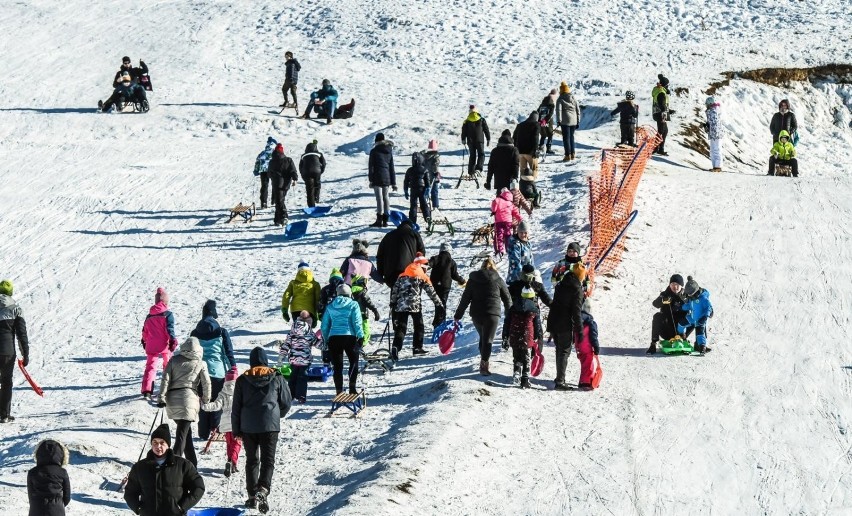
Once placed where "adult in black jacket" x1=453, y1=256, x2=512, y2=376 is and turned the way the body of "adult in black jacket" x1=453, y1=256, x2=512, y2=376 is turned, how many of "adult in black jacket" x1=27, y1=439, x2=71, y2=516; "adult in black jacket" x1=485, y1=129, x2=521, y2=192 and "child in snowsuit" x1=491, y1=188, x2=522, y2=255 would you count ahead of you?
2

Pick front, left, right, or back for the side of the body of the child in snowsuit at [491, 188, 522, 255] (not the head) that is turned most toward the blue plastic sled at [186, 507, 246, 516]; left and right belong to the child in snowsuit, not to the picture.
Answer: back

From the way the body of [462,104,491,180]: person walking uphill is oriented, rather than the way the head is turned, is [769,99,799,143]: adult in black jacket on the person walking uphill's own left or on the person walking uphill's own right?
on the person walking uphill's own right

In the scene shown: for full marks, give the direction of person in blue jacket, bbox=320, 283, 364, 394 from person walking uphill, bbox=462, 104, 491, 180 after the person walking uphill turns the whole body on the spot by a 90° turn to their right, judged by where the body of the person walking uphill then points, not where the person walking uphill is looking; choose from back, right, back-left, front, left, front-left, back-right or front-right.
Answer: right

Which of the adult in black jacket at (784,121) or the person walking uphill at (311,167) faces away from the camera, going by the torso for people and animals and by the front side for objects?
the person walking uphill

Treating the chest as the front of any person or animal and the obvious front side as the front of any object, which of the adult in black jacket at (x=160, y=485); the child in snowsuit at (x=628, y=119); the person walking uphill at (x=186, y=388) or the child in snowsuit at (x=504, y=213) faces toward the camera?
the adult in black jacket

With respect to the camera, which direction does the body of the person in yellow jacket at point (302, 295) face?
away from the camera

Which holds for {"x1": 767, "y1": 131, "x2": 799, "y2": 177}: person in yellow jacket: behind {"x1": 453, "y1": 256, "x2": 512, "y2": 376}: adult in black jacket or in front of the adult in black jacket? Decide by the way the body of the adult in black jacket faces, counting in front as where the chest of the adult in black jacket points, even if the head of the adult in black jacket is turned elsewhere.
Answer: in front

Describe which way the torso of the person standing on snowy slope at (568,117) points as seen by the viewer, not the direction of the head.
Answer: away from the camera

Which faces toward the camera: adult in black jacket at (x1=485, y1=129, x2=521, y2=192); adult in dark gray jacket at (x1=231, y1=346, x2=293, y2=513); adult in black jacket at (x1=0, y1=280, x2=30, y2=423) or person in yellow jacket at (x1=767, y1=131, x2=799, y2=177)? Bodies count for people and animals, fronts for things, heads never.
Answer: the person in yellow jacket

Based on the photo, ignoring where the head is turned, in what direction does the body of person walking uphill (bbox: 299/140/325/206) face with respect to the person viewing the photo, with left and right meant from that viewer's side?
facing away from the viewer

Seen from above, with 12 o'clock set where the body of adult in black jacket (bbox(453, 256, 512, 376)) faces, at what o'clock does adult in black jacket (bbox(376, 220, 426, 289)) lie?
adult in black jacket (bbox(376, 220, 426, 289)) is roughly at 11 o'clock from adult in black jacket (bbox(453, 256, 512, 376)).

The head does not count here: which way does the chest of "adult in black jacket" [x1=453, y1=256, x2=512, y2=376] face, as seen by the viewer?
away from the camera

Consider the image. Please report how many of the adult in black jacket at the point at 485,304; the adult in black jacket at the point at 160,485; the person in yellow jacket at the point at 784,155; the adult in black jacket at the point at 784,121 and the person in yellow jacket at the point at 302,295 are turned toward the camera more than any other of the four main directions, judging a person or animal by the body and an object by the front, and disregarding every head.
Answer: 3

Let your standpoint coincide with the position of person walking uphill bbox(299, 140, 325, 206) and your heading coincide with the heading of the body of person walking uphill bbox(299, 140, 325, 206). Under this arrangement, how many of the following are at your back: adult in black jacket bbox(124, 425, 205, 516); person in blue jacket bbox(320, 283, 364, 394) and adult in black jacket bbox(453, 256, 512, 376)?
3

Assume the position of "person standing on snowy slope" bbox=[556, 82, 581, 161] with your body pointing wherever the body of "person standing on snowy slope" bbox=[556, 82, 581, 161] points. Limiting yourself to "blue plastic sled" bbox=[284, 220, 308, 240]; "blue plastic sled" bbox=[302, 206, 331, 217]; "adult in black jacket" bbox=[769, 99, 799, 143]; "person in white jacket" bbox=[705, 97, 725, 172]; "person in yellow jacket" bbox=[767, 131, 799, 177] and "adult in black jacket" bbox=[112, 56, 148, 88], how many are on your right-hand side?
3

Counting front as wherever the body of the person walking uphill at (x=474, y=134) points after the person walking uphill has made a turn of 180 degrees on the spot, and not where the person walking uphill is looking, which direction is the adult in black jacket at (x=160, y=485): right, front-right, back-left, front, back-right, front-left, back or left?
front
